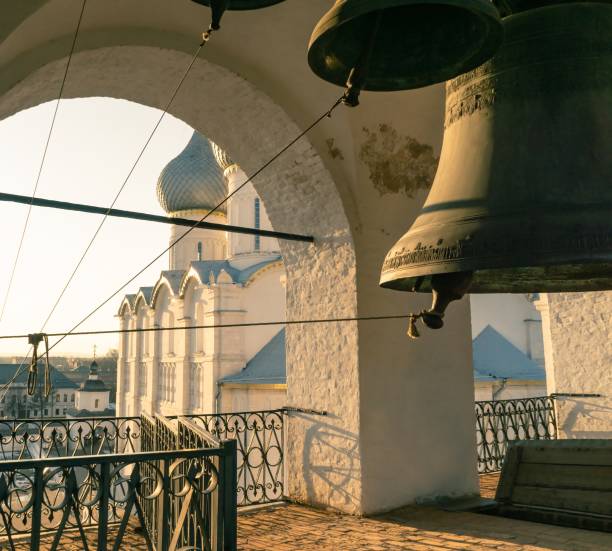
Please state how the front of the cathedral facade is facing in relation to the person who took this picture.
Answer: facing the viewer and to the left of the viewer

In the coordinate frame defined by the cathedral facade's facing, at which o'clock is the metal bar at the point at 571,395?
The metal bar is roughly at 10 o'clock from the cathedral facade.

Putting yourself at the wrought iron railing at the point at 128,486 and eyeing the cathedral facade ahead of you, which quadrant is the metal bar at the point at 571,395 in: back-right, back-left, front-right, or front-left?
front-right

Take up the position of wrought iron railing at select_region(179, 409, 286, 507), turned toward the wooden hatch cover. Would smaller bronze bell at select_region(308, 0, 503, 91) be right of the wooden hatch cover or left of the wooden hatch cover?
right

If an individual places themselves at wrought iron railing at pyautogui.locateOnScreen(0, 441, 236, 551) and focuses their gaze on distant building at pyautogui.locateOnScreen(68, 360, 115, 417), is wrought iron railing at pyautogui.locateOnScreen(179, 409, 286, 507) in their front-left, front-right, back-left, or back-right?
front-right

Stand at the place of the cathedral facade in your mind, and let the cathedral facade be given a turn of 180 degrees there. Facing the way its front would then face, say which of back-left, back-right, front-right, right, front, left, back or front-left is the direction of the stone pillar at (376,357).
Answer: back-right

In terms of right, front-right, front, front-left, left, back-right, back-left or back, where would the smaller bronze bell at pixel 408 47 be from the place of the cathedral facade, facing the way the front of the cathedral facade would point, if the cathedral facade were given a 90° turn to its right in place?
back-left

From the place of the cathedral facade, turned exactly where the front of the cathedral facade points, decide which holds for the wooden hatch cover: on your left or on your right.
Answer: on your left

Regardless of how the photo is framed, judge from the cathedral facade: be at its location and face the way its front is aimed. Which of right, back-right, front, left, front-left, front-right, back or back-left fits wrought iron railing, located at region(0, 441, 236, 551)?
front-left

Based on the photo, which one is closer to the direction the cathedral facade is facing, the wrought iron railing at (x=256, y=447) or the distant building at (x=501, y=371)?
the wrought iron railing

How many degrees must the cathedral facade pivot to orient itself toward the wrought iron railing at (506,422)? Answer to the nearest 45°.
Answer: approximately 45° to its left

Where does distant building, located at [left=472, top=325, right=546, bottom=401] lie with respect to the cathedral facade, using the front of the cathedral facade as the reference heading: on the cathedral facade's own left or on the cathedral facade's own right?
on the cathedral facade's own left

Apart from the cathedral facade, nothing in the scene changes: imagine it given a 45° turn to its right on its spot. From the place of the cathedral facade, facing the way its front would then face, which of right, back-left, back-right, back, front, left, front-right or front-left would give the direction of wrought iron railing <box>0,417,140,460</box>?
left

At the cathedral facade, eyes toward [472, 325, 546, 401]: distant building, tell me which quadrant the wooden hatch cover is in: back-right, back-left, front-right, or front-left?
front-right

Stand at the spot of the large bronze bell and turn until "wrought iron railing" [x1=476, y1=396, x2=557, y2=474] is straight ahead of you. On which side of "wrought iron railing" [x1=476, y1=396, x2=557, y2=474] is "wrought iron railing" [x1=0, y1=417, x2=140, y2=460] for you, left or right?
left

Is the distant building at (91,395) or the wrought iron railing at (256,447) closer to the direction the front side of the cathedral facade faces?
the wrought iron railing
